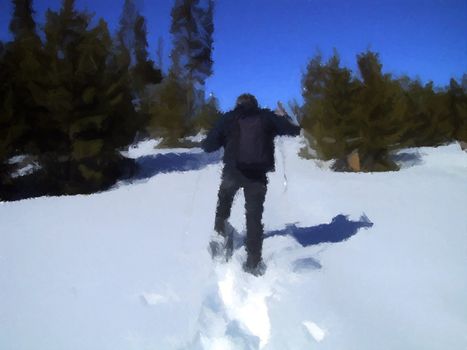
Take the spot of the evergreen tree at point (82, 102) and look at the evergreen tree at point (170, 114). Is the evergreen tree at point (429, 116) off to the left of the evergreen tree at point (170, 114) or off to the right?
right

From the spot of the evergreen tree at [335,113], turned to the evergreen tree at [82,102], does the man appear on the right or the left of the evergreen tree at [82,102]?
left

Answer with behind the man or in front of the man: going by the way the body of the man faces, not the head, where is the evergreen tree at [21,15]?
in front

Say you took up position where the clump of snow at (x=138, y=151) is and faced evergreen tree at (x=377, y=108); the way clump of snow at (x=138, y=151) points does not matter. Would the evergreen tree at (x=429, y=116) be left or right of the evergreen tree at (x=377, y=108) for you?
left

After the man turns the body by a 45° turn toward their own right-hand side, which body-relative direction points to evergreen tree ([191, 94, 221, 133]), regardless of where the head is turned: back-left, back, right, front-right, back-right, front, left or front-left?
front-left

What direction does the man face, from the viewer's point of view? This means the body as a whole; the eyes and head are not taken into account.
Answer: away from the camera
